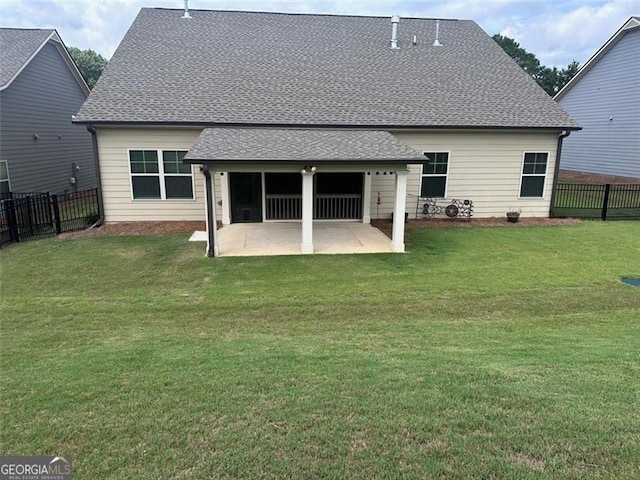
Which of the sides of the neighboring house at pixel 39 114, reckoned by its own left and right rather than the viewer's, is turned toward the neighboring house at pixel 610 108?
right

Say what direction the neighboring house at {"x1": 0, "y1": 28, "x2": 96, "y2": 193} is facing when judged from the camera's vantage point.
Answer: facing away from the viewer and to the right of the viewer

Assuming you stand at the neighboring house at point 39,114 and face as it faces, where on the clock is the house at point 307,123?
The house is roughly at 3 o'clock from the neighboring house.

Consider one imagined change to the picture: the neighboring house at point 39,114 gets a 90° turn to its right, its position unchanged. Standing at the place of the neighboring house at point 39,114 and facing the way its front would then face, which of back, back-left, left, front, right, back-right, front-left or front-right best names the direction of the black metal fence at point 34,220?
front-right

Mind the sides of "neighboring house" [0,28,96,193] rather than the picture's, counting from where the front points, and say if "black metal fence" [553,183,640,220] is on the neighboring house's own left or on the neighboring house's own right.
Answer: on the neighboring house's own right

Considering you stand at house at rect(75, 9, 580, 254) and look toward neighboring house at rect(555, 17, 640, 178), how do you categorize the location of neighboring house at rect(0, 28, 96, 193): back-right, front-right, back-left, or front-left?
back-left
